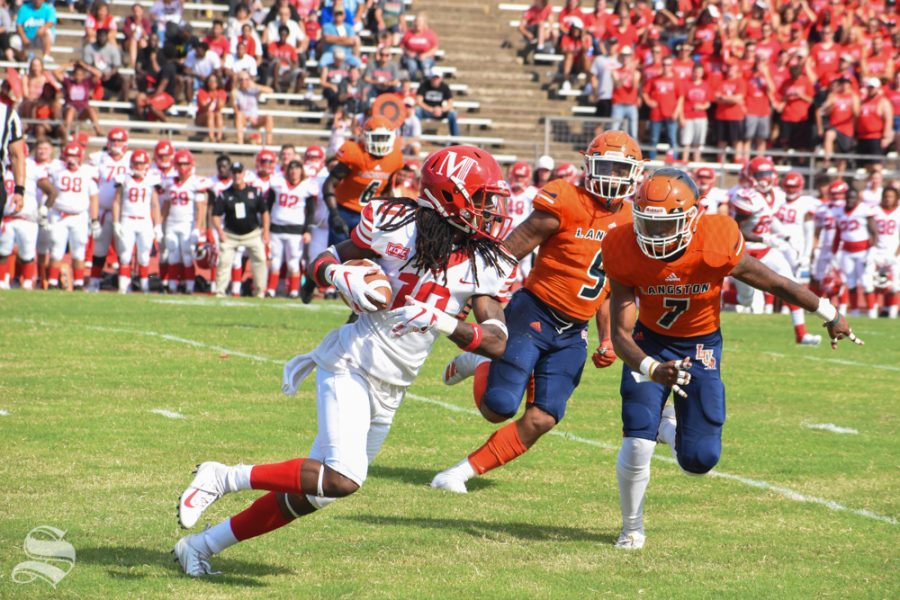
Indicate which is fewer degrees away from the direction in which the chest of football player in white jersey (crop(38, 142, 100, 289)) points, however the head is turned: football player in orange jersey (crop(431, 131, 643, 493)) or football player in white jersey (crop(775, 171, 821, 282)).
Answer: the football player in orange jersey

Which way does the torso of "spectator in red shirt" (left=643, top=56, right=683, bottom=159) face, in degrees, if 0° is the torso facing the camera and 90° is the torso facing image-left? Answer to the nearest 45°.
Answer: approximately 0°

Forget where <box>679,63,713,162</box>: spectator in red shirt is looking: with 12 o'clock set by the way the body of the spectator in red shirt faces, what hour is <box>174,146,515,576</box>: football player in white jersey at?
The football player in white jersey is roughly at 12 o'clock from the spectator in red shirt.

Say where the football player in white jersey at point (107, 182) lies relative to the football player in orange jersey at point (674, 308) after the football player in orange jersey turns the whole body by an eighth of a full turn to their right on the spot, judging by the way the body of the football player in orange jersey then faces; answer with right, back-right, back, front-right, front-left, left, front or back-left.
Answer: right

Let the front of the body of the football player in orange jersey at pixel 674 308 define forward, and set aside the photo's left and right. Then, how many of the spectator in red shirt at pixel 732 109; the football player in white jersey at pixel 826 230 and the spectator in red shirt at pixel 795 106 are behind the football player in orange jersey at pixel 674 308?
3

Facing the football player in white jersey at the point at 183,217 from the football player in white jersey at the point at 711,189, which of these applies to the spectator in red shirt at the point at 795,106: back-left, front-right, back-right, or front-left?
back-right

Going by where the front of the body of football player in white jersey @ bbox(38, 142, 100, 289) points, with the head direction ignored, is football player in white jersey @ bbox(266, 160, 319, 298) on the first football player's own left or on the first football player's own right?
on the first football player's own left

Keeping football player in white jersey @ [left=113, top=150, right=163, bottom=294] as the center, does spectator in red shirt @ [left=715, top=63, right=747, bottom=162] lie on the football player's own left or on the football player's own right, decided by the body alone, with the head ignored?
on the football player's own left

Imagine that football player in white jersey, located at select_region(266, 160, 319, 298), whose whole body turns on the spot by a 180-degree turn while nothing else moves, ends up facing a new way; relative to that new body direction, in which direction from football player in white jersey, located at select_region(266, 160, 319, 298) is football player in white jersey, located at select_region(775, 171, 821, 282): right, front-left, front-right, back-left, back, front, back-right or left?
right
